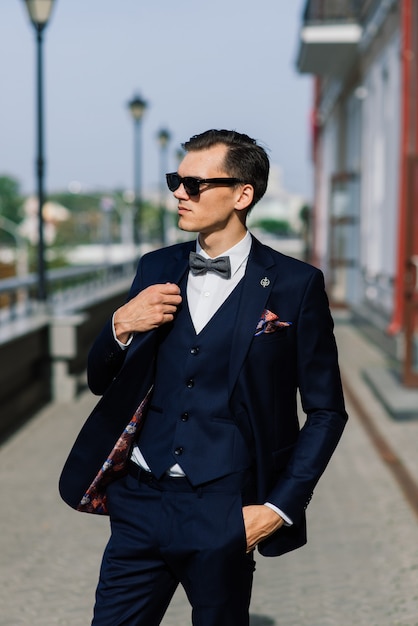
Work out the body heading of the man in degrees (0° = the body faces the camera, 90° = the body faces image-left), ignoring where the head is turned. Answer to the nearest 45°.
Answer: approximately 45°

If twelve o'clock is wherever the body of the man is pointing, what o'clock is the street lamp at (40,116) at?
The street lamp is roughly at 4 o'clock from the man.

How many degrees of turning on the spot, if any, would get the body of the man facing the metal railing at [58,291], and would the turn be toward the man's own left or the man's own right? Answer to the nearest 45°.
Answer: approximately 135° to the man's own right

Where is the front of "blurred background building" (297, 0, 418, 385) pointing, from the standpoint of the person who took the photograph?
facing to the left of the viewer

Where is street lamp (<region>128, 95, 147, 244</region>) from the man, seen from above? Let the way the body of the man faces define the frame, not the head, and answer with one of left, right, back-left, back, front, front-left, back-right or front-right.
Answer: back-right
